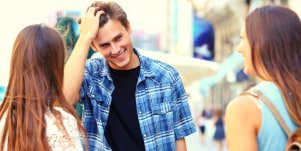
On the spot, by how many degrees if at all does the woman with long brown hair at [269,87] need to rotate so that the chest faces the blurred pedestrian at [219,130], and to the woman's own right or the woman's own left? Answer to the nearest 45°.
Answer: approximately 45° to the woman's own right

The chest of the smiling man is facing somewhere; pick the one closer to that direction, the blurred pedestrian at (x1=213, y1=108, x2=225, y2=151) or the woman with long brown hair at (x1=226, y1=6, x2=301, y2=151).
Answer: the woman with long brown hair

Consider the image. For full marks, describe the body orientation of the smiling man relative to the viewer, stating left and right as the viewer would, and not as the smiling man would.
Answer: facing the viewer

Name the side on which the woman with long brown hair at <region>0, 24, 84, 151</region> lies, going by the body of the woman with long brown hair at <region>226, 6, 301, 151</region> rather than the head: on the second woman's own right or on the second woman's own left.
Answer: on the second woman's own left

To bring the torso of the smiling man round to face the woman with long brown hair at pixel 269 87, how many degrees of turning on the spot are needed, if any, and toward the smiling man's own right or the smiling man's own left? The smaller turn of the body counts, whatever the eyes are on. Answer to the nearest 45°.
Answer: approximately 45° to the smiling man's own left

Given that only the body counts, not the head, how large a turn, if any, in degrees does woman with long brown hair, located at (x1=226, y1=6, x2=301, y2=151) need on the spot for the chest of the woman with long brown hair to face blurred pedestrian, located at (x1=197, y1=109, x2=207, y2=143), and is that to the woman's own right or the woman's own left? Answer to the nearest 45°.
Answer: approximately 45° to the woman's own right

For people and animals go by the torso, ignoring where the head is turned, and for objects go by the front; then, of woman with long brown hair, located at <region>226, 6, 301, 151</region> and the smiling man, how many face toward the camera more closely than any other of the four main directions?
1

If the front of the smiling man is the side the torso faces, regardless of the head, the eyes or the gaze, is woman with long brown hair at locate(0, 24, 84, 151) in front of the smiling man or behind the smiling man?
in front

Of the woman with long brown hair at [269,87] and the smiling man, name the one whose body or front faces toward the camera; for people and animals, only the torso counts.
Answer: the smiling man

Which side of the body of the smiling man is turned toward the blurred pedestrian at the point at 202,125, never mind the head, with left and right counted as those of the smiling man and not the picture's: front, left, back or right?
back

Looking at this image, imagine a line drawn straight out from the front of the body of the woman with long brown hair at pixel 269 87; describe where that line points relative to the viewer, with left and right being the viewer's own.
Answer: facing away from the viewer and to the left of the viewer

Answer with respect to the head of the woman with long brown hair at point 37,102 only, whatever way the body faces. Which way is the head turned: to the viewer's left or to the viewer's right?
to the viewer's right

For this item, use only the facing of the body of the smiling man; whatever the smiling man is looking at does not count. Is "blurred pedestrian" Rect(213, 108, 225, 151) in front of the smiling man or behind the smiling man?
behind
